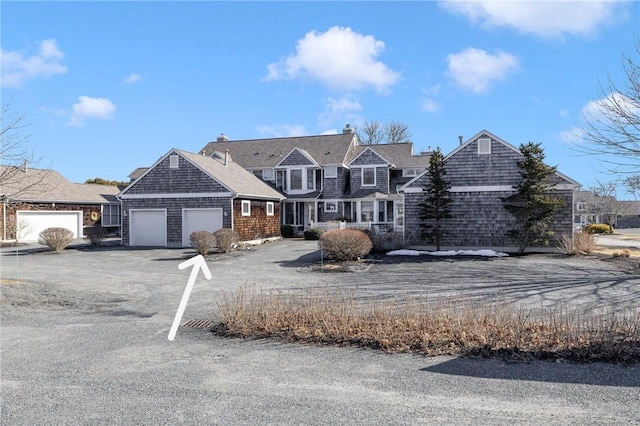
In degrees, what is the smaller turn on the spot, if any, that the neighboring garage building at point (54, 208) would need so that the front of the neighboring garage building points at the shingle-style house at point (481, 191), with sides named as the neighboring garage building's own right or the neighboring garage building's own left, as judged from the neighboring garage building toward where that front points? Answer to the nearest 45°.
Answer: approximately 45° to the neighboring garage building's own left

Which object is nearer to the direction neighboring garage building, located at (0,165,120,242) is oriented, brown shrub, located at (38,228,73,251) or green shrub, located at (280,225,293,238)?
the brown shrub

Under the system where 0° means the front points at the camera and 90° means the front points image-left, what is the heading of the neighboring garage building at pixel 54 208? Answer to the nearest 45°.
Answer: approximately 0°

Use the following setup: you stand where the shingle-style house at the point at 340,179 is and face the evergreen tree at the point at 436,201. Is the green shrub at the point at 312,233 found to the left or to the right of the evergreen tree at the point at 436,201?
right

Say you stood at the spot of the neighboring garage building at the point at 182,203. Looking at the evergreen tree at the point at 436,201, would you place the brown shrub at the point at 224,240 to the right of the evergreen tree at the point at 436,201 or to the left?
right

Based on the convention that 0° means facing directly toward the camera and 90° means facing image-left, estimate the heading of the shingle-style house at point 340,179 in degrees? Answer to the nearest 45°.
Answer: approximately 0°

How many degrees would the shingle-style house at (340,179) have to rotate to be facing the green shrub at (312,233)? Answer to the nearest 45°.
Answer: approximately 45° to its right

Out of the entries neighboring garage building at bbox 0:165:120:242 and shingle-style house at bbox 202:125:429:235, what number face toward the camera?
2
